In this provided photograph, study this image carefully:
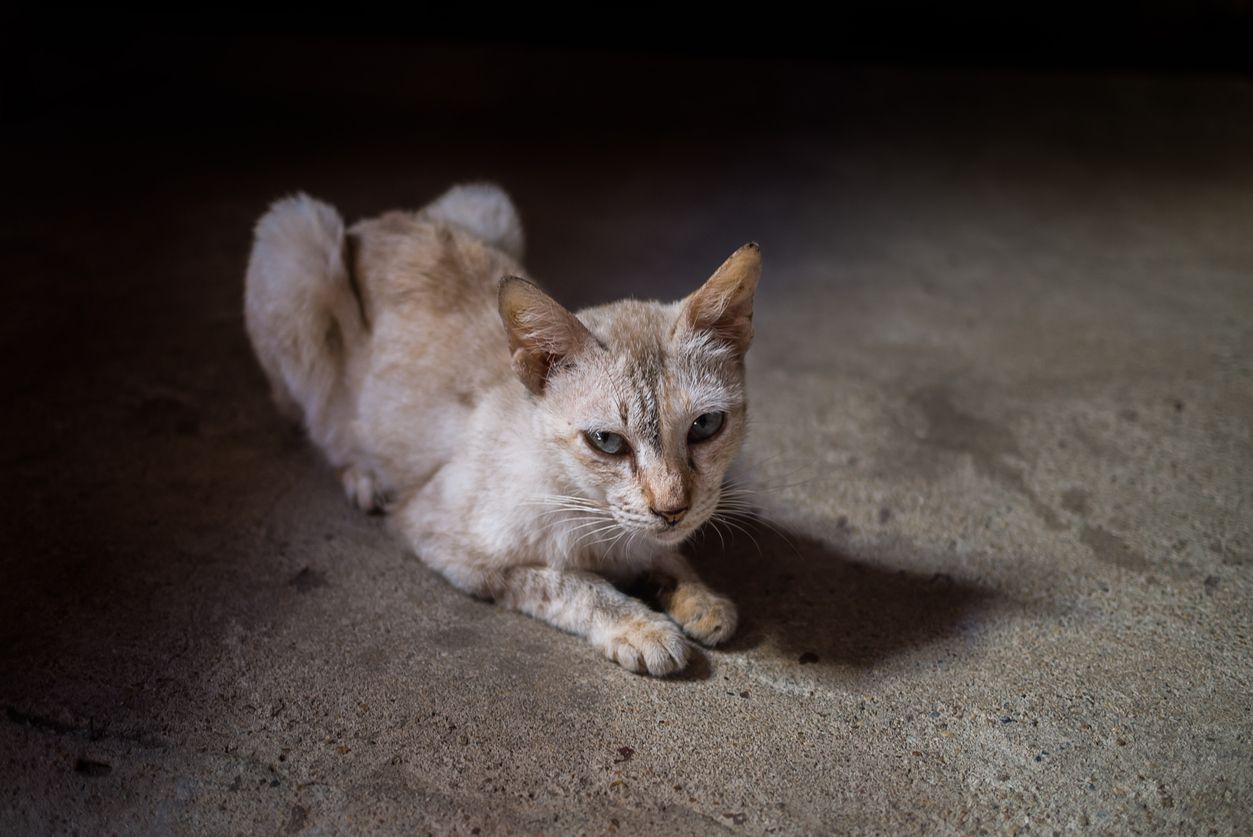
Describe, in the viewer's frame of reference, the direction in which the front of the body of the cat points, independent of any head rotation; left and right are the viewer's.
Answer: facing the viewer and to the right of the viewer
